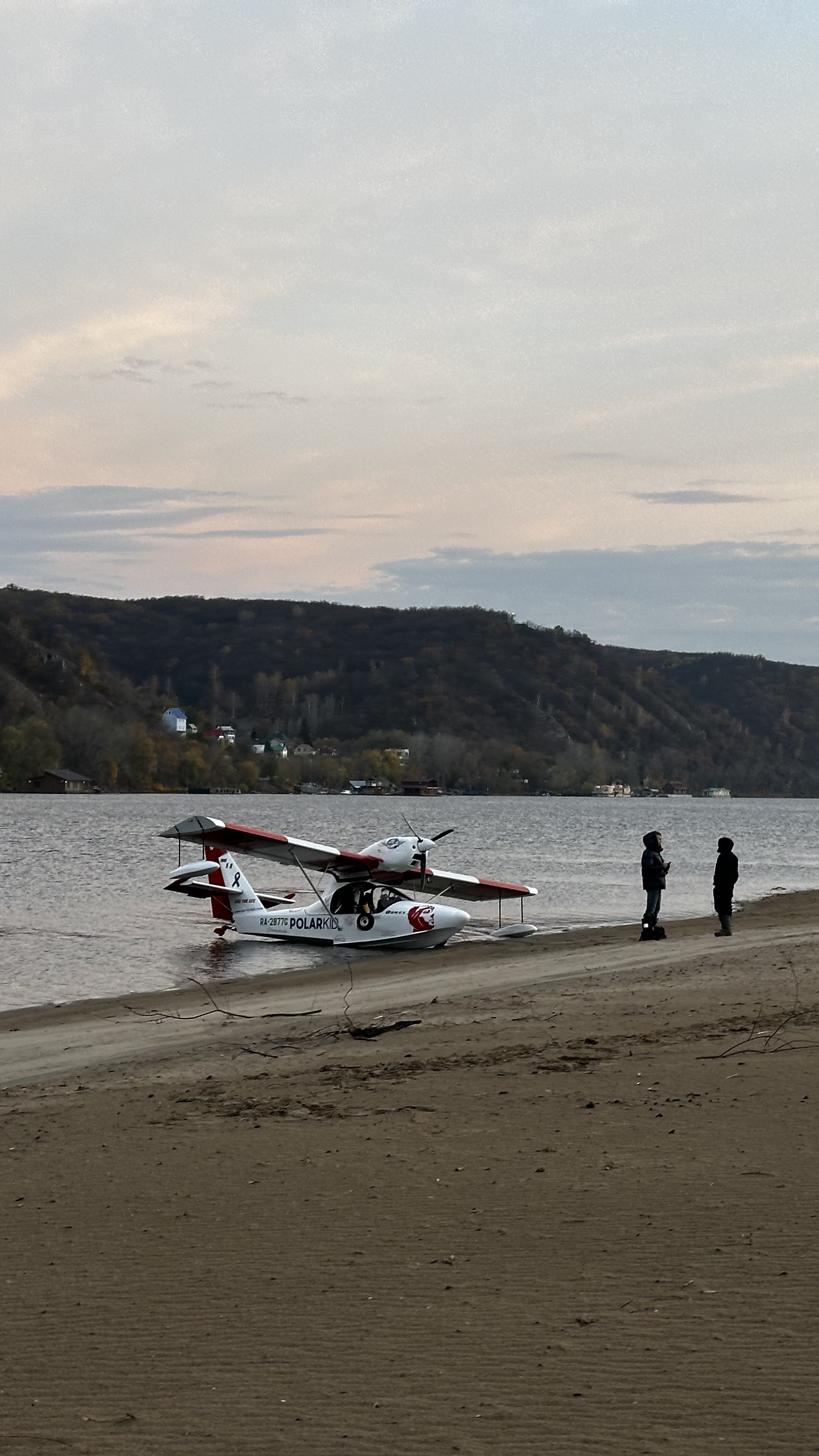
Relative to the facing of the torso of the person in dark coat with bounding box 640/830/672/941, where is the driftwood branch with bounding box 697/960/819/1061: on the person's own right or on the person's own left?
on the person's own right

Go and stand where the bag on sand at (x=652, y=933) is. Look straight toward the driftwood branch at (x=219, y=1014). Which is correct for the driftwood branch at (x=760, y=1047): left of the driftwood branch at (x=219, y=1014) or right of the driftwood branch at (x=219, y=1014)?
left

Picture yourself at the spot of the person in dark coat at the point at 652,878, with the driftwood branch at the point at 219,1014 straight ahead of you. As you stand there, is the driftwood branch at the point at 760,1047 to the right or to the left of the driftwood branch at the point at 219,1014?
left

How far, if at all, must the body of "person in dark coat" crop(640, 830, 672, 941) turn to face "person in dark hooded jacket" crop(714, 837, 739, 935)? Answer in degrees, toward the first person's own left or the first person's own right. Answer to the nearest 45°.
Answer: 0° — they already face them

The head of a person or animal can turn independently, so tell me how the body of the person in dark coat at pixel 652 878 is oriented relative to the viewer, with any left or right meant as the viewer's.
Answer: facing to the right of the viewer

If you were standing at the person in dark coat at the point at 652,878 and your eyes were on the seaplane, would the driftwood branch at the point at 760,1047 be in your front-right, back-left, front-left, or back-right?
back-left

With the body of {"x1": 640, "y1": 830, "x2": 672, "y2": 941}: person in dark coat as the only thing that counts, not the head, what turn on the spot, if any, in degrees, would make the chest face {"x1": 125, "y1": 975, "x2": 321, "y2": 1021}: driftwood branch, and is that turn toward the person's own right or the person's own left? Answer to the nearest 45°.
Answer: approximately 135° to the person's own right

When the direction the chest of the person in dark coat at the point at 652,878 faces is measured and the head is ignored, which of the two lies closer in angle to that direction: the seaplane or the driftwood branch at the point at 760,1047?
the driftwood branch

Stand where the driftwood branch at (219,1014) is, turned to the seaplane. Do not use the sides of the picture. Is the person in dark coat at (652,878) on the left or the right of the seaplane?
right

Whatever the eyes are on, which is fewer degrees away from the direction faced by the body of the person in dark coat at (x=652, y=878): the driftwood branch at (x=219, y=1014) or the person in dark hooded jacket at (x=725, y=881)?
the person in dark hooded jacket
